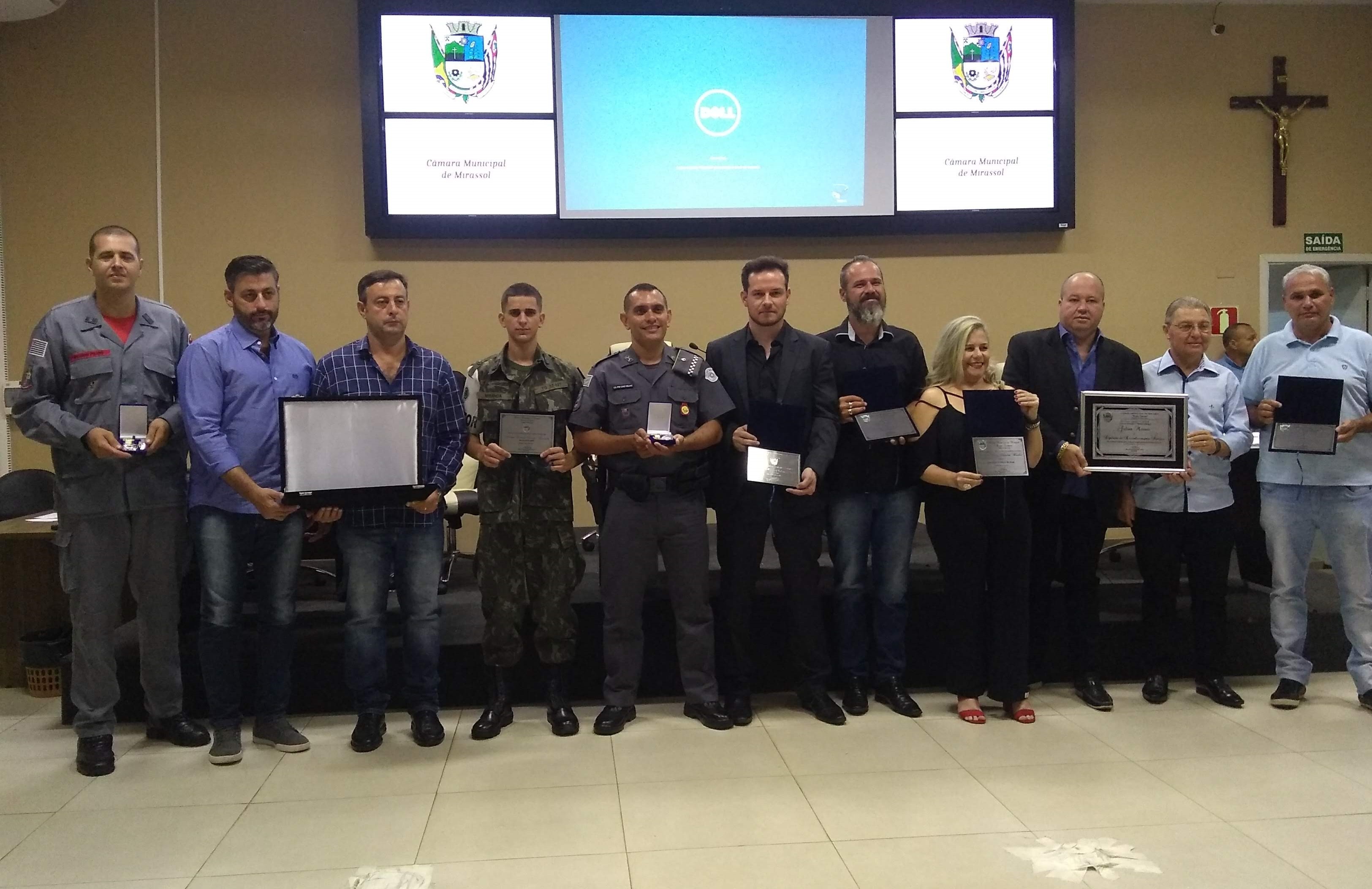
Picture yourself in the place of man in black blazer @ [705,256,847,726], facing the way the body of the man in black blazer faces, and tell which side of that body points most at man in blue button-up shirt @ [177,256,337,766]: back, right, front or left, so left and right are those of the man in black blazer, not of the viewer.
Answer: right

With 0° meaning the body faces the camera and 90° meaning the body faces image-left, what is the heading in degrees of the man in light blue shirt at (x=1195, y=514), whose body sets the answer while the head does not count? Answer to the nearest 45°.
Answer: approximately 0°

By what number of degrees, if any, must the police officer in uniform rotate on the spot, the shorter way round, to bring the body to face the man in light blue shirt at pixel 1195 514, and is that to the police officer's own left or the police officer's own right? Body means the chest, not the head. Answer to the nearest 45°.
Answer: approximately 90° to the police officer's own left

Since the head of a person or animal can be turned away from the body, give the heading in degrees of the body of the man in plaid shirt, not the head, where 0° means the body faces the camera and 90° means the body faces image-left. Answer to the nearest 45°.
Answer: approximately 0°

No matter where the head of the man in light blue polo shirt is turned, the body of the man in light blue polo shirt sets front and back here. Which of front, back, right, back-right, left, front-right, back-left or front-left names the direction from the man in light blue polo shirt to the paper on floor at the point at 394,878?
front-right

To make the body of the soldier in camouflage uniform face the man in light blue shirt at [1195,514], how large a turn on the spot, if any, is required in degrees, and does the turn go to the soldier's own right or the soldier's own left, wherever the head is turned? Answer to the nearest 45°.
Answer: approximately 90° to the soldier's own left
